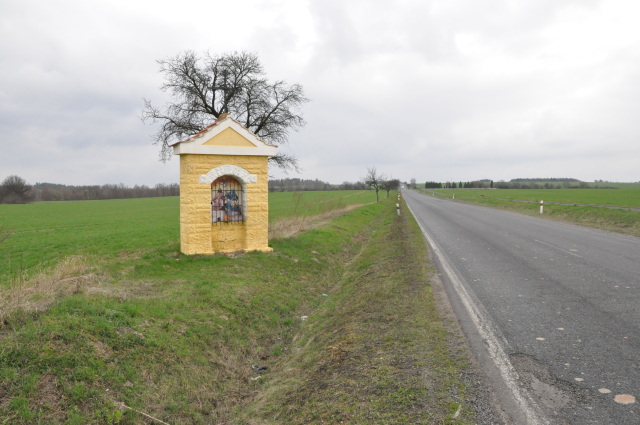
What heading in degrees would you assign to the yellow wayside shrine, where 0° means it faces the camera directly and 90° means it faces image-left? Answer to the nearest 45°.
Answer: approximately 0°
